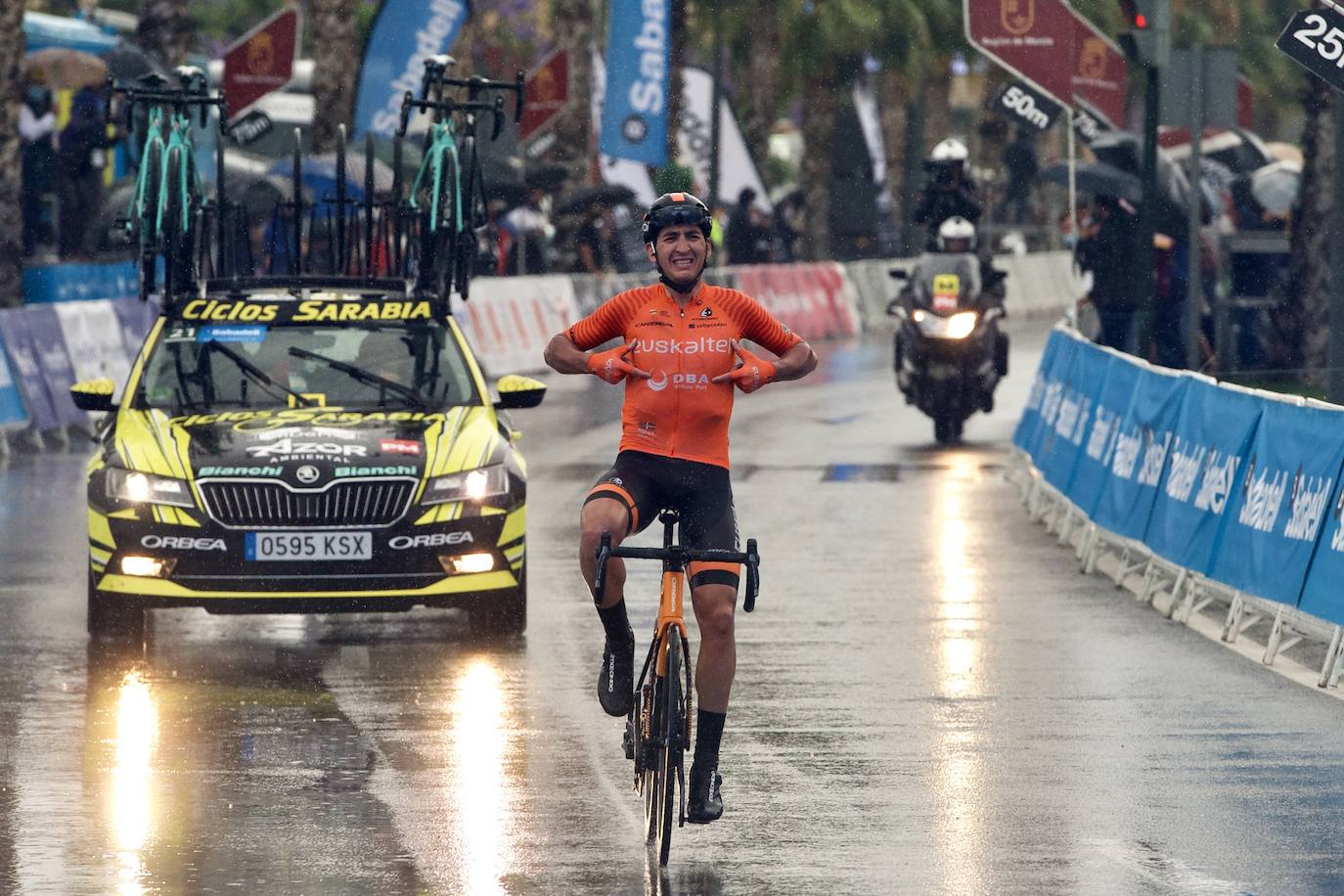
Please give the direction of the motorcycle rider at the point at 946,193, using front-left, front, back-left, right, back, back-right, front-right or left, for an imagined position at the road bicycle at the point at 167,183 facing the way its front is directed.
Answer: back-left

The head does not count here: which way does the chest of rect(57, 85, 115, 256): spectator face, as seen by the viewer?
to the viewer's right

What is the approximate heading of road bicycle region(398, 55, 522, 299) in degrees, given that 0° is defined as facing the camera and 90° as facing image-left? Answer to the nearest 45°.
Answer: approximately 0°

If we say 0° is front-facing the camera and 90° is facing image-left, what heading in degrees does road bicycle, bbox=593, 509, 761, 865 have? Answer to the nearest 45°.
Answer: approximately 0°

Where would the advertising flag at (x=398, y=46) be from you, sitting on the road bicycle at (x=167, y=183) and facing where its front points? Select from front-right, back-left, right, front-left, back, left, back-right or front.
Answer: back
